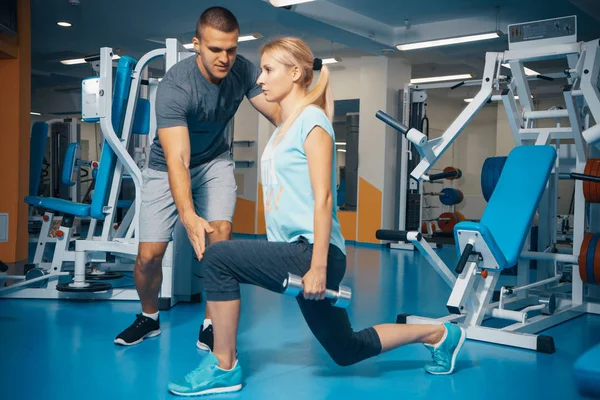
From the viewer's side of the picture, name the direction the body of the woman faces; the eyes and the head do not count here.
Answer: to the viewer's left

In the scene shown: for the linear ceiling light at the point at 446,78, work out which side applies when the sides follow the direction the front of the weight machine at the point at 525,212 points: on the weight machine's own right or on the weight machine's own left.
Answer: on the weight machine's own right

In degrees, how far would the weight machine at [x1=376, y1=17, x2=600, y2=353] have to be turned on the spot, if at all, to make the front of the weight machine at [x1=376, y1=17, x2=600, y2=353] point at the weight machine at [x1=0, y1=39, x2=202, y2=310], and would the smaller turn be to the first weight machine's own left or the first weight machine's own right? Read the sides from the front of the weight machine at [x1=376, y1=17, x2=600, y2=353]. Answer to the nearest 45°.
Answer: approximately 45° to the first weight machine's own right

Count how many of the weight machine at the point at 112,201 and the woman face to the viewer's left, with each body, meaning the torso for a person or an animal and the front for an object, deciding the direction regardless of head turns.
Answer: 2

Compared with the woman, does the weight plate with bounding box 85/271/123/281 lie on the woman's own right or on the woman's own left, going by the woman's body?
on the woman's own right

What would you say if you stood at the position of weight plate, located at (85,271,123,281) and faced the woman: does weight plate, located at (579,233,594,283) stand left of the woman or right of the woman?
left

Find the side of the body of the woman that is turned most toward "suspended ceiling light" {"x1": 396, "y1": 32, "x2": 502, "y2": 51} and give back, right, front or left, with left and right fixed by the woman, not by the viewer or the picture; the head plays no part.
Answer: right

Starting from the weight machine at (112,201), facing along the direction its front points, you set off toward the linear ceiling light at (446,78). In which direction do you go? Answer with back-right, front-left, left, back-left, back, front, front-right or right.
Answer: back-right

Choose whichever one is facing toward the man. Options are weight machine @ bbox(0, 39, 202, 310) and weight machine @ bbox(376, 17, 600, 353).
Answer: weight machine @ bbox(376, 17, 600, 353)

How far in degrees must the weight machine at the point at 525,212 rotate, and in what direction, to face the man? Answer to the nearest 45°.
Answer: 0° — it already faces them

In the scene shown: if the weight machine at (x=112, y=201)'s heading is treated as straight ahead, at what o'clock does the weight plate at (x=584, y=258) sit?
The weight plate is roughly at 7 o'clock from the weight machine.

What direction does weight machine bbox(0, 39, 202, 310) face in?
to the viewer's left

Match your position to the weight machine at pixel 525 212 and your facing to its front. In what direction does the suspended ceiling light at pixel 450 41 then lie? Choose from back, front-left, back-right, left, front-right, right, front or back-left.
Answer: back-right

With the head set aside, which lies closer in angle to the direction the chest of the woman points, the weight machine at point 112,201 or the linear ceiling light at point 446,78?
the weight machine
